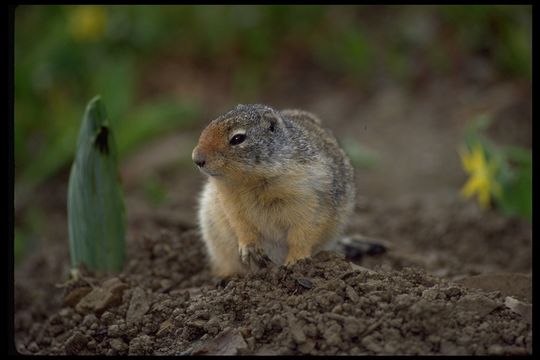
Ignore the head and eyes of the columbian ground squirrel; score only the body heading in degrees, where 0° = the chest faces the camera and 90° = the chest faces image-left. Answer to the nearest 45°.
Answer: approximately 45°

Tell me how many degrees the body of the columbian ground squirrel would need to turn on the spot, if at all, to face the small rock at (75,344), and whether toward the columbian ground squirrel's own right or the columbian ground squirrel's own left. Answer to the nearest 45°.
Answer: approximately 45° to the columbian ground squirrel's own right

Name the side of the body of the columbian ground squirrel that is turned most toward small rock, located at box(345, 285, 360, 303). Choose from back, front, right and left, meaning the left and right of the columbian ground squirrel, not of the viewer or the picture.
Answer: left

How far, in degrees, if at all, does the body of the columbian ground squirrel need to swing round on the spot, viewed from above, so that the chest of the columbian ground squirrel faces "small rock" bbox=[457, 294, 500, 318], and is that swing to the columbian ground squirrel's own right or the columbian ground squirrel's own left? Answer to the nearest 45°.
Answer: approximately 90° to the columbian ground squirrel's own left

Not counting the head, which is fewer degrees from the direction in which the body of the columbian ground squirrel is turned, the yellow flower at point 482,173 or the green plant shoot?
the green plant shoot

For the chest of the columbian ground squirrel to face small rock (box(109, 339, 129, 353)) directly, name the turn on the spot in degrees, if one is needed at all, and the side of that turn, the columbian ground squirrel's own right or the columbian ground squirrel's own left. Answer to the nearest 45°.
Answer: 0° — it already faces it

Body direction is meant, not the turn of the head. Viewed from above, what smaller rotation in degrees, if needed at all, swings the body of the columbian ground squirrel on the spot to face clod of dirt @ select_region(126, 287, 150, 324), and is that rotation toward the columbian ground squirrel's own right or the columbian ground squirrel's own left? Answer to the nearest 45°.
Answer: approximately 45° to the columbian ground squirrel's own right

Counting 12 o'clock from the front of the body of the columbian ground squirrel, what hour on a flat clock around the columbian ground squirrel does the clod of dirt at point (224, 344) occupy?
The clod of dirt is roughly at 11 o'clock from the columbian ground squirrel.

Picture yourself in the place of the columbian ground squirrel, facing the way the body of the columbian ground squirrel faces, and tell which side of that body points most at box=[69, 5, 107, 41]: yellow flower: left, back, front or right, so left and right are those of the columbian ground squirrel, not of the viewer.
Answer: right

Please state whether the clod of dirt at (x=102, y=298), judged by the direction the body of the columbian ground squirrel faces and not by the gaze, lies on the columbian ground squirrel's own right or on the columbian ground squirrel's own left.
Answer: on the columbian ground squirrel's own right

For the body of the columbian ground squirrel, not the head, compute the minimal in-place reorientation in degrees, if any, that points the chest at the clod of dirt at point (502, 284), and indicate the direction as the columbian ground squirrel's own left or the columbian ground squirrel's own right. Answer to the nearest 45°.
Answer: approximately 135° to the columbian ground squirrel's own left
